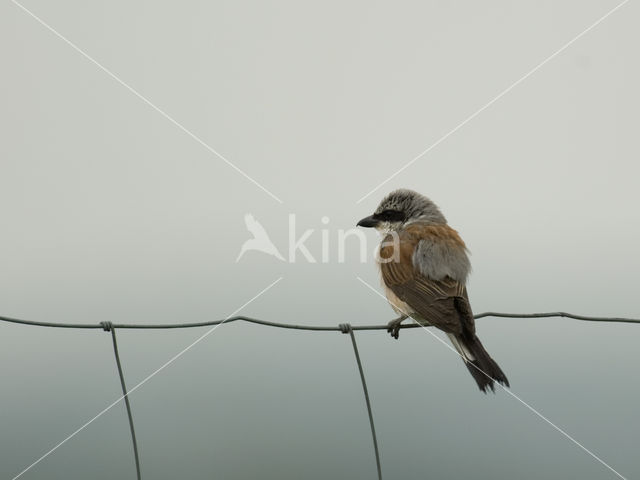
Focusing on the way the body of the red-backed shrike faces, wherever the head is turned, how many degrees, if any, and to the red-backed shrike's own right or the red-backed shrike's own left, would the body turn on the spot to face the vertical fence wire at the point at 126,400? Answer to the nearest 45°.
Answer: approximately 90° to the red-backed shrike's own left

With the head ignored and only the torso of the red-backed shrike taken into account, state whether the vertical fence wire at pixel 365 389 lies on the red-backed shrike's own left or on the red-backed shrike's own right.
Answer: on the red-backed shrike's own left

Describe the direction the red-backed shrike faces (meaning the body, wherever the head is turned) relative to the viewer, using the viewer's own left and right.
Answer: facing away from the viewer and to the left of the viewer
